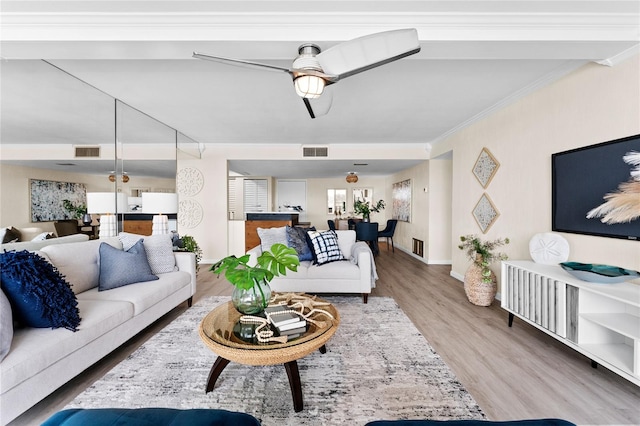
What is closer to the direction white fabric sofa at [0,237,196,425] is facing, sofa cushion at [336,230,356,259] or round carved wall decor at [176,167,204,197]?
the sofa cushion

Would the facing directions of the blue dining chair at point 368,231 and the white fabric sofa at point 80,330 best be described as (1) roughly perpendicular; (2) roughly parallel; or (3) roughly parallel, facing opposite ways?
roughly perpendicular

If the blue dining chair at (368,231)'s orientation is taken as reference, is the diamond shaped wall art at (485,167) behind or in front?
behind

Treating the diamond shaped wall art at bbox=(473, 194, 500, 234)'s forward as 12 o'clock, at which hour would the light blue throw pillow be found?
The light blue throw pillow is roughly at 12 o'clock from the diamond shaped wall art.

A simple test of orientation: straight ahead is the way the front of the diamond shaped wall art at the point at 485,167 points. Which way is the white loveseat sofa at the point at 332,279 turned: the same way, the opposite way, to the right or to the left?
to the left

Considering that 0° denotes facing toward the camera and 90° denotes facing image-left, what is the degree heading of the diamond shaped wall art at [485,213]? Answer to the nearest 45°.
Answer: approximately 45°

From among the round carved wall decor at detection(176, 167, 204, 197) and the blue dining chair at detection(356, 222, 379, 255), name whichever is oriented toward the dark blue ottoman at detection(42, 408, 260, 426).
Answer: the round carved wall decor

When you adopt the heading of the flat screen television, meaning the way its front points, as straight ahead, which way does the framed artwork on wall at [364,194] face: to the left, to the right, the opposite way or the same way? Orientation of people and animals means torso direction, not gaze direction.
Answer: to the left

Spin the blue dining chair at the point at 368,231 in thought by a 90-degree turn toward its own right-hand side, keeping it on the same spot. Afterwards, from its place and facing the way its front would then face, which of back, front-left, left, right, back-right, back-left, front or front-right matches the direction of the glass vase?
right

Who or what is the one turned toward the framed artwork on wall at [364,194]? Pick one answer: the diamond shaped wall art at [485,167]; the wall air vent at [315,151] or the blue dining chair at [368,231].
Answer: the blue dining chair

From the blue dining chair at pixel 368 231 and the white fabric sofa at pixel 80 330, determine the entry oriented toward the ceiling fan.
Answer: the white fabric sofa

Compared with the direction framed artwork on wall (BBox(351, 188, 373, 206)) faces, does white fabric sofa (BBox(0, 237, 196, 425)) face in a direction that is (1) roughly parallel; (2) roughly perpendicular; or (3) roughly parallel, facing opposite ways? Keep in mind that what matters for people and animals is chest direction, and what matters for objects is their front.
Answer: roughly perpendicular
